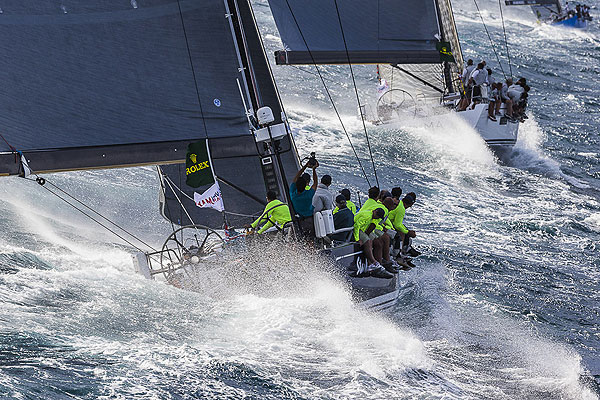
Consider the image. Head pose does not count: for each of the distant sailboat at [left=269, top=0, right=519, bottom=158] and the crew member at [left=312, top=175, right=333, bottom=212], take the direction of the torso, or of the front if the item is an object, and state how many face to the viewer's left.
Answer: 0
